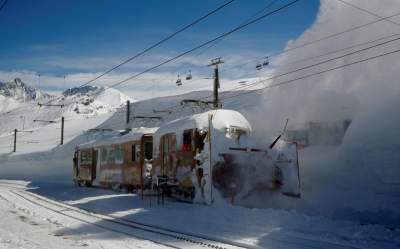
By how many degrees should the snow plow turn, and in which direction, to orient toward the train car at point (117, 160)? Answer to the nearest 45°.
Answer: approximately 180°

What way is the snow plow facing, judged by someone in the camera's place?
facing the viewer and to the right of the viewer

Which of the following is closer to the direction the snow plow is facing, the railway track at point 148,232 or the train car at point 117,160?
the railway track
